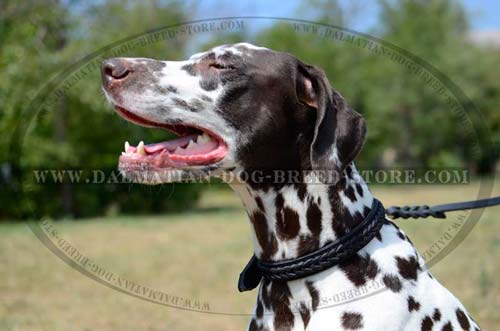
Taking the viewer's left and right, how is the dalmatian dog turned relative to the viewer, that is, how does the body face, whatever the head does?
facing to the left of the viewer
